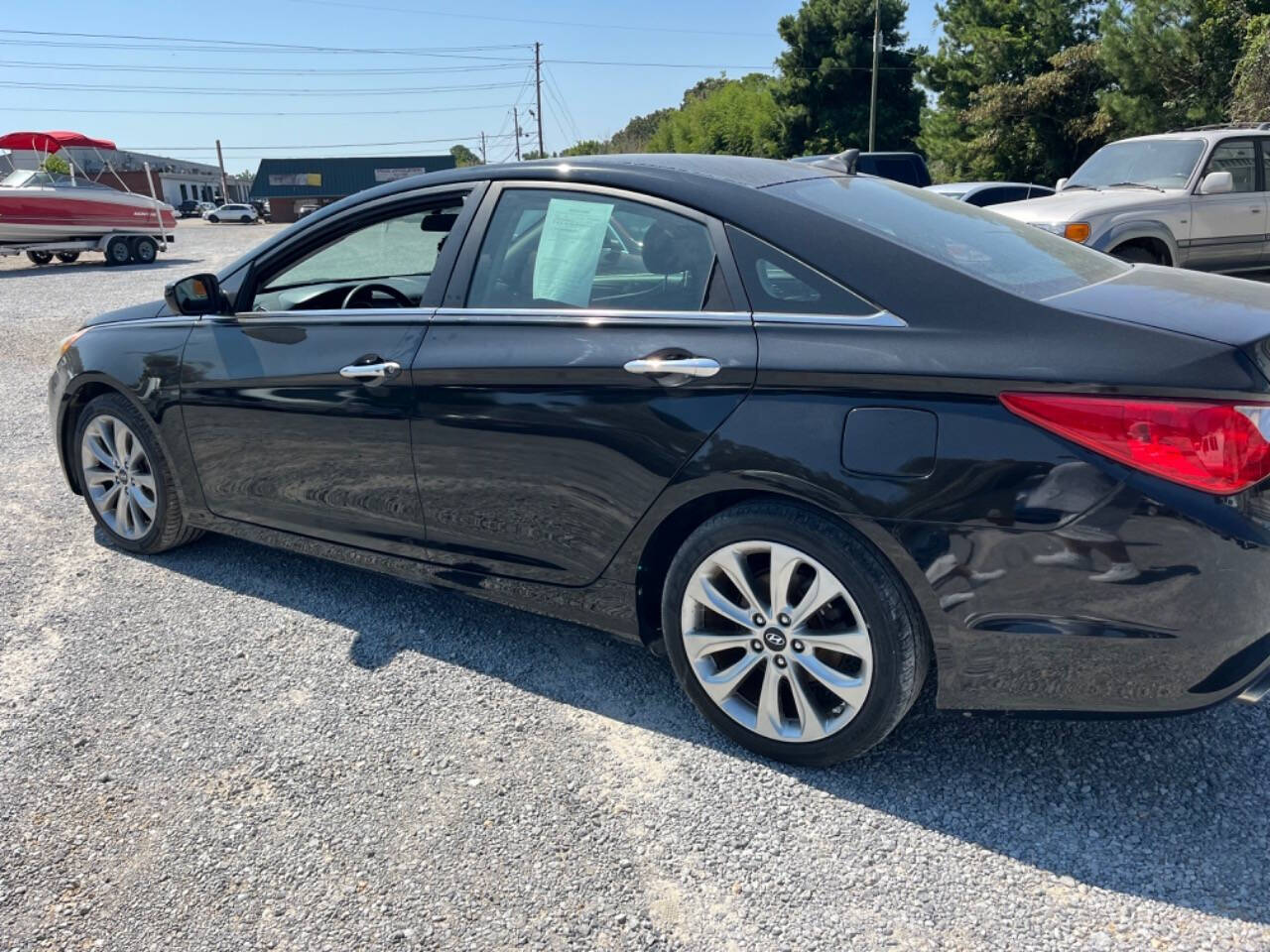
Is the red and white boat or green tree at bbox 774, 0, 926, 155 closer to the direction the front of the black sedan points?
the red and white boat

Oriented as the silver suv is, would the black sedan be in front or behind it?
in front

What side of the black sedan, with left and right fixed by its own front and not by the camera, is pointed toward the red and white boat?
front

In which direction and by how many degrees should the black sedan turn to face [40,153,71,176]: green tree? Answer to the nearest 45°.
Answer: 0° — it already faces it

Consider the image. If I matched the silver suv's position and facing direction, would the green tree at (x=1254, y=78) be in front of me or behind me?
behind

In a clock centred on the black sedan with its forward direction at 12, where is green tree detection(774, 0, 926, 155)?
The green tree is roughly at 2 o'clock from the black sedan.

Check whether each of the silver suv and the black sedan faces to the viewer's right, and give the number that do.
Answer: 0

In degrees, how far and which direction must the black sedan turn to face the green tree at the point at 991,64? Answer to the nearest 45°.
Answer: approximately 45° to its right

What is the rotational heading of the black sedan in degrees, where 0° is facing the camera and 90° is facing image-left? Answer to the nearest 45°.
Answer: approximately 135°

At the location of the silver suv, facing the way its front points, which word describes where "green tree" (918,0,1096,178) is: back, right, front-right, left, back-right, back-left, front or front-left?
back-right

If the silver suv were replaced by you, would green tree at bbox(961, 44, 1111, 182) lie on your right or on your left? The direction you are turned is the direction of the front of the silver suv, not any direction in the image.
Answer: on your right

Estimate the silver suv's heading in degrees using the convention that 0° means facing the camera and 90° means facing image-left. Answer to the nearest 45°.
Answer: approximately 45°

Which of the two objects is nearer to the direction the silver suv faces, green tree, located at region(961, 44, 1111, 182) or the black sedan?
the black sedan
